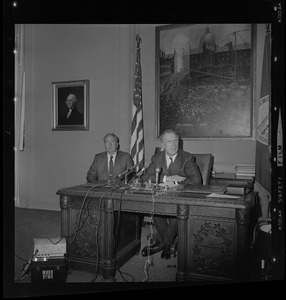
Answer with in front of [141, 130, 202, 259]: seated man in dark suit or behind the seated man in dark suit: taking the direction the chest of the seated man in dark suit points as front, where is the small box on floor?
in front

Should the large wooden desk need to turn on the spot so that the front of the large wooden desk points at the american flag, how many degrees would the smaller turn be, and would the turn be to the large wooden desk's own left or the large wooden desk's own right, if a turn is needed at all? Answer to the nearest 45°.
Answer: approximately 180°

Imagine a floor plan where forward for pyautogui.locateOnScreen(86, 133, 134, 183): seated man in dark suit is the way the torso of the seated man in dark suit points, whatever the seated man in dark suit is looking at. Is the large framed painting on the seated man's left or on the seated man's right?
on the seated man's left

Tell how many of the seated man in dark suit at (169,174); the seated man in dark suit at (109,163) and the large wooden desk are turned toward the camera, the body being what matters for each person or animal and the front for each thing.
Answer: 3

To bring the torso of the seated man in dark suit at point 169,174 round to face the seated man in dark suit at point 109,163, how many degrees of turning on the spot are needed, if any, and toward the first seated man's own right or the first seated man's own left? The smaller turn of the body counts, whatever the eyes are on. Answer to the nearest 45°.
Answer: approximately 135° to the first seated man's own right

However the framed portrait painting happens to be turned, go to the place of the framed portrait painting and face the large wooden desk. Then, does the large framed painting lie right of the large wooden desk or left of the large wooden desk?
left

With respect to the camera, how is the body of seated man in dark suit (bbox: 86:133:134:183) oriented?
toward the camera

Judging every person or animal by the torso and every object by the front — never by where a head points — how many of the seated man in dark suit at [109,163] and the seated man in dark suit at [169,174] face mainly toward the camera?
2

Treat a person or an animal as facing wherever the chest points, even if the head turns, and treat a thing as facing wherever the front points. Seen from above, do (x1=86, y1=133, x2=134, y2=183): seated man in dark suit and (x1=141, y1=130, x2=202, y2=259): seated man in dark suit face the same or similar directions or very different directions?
same or similar directions

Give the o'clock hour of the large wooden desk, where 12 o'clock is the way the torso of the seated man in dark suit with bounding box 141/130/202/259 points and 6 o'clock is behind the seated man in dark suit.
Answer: The large wooden desk is roughly at 12 o'clock from the seated man in dark suit.

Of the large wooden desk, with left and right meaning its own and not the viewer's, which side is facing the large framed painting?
back

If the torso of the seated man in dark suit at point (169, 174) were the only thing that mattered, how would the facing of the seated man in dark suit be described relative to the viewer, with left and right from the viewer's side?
facing the viewer
